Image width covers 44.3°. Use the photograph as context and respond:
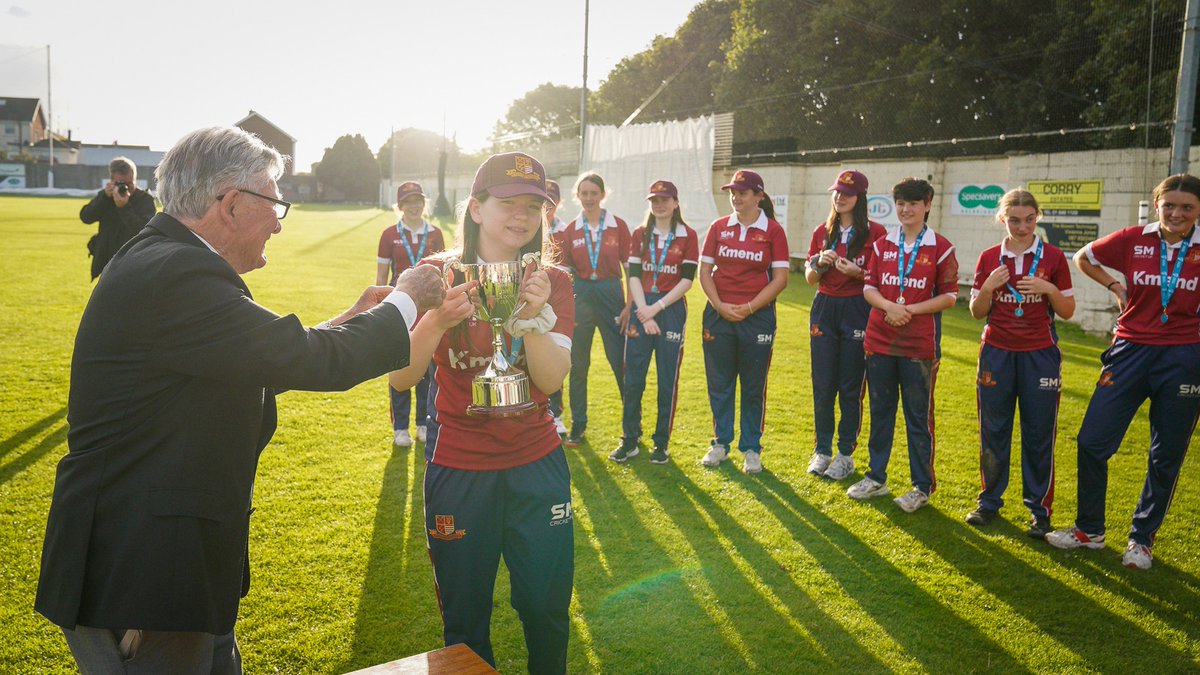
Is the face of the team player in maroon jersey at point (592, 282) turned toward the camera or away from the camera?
toward the camera

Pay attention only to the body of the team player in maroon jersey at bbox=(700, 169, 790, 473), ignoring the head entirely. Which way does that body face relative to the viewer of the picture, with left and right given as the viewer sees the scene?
facing the viewer

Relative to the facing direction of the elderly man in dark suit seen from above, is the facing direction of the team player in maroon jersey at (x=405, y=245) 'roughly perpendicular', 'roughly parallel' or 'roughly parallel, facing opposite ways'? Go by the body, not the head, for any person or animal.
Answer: roughly perpendicular

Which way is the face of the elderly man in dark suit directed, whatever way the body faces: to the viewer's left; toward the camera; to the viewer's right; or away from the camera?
to the viewer's right

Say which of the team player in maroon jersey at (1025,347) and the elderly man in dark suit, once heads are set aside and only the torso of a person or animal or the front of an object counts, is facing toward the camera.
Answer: the team player in maroon jersey

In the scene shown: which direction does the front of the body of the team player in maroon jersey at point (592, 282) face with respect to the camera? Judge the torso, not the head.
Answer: toward the camera

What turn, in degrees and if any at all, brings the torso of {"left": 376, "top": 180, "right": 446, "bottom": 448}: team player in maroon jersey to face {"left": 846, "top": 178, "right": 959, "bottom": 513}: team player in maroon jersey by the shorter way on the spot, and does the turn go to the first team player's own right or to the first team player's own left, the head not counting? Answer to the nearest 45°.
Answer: approximately 45° to the first team player's own left

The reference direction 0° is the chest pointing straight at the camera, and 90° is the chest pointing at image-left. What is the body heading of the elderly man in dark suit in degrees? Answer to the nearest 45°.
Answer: approximately 270°

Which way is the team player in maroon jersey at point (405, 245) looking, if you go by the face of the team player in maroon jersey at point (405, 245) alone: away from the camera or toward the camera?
toward the camera

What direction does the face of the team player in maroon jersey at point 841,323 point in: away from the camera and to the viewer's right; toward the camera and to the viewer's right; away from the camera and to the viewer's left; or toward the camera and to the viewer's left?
toward the camera and to the viewer's left
